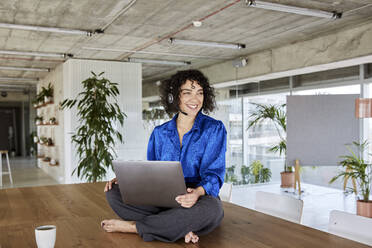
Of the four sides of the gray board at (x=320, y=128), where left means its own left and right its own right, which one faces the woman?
front

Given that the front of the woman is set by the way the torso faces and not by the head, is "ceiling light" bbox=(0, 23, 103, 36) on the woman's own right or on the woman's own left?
on the woman's own right

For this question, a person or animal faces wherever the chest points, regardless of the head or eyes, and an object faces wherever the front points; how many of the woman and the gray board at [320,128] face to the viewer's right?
0

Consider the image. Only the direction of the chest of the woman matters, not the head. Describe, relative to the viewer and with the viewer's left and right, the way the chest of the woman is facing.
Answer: facing the viewer and to the left of the viewer

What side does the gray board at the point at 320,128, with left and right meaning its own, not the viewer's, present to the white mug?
front

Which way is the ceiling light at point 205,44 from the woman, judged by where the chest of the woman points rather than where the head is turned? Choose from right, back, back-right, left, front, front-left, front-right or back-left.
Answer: back-right

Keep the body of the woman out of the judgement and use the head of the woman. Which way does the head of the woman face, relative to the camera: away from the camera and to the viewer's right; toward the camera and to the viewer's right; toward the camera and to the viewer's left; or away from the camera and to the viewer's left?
toward the camera and to the viewer's right

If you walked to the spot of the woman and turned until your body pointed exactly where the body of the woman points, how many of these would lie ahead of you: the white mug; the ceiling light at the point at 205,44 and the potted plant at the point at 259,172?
1

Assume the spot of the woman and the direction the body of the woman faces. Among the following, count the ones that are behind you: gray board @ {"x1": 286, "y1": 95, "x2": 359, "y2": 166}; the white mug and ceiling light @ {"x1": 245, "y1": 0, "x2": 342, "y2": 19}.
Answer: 2

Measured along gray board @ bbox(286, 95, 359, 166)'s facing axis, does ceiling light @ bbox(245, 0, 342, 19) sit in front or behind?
in front

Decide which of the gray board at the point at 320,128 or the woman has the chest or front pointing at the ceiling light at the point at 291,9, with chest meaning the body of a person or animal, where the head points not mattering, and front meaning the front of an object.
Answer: the gray board

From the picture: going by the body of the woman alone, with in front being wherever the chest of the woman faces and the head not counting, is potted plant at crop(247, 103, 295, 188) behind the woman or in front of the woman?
behind

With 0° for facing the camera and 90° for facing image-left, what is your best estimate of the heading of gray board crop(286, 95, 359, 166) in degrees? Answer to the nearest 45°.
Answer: approximately 0°
